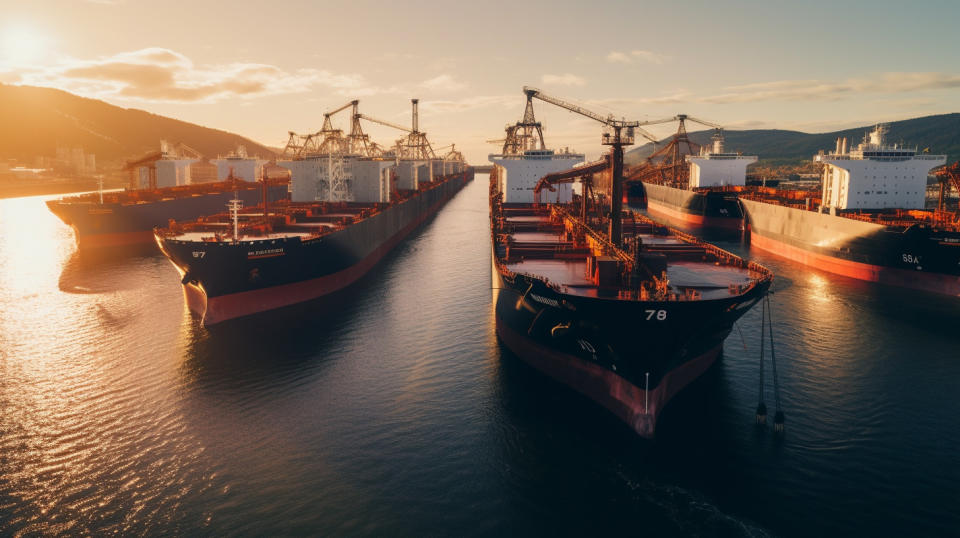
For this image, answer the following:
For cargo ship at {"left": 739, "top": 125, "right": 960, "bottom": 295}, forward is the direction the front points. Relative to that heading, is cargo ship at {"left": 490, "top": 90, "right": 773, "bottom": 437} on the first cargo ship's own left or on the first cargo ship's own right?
on the first cargo ship's own right

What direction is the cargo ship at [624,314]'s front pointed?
toward the camera

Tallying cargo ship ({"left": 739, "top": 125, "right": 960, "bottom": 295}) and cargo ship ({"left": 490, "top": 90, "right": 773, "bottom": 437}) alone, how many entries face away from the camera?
0

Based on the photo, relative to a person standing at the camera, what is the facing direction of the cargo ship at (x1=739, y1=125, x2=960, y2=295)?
facing the viewer and to the right of the viewer

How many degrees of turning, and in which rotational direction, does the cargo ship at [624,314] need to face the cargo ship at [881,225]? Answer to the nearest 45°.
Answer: approximately 135° to its left
